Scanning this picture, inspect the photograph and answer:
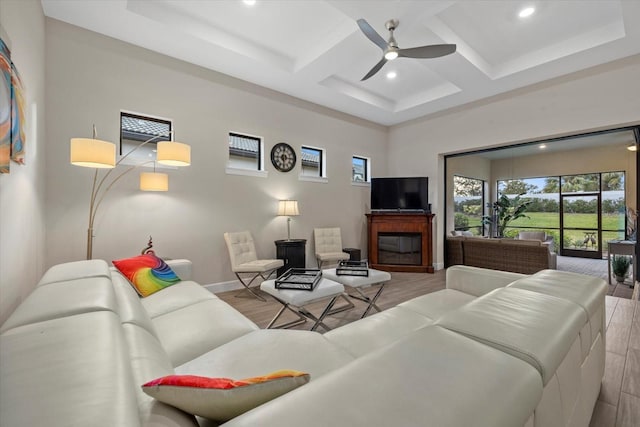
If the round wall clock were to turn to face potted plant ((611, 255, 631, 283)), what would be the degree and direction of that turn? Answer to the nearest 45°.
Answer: approximately 45° to its left

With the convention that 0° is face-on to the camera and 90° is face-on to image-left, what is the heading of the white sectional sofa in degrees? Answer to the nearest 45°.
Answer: approximately 180°

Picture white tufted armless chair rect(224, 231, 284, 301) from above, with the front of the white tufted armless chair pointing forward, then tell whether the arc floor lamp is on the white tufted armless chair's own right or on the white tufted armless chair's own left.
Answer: on the white tufted armless chair's own right

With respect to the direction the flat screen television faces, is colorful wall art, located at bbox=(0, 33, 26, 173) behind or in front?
in front

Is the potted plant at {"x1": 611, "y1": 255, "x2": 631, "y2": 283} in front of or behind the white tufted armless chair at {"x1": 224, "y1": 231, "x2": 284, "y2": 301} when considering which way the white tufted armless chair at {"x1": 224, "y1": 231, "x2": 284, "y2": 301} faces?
in front

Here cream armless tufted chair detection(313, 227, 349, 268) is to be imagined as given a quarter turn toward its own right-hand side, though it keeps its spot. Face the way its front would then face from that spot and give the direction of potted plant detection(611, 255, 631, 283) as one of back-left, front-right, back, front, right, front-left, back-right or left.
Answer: back-left

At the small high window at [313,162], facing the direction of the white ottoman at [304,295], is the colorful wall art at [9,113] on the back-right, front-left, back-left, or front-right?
front-right

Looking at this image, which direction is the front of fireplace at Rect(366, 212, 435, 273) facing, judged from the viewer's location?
facing the viewer

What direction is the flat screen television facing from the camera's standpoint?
toward the camera

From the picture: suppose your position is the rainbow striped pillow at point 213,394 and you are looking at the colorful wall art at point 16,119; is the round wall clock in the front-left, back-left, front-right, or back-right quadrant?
front-right

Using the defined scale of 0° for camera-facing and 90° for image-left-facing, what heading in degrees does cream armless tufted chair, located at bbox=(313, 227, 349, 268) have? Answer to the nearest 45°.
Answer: approximately 315°
